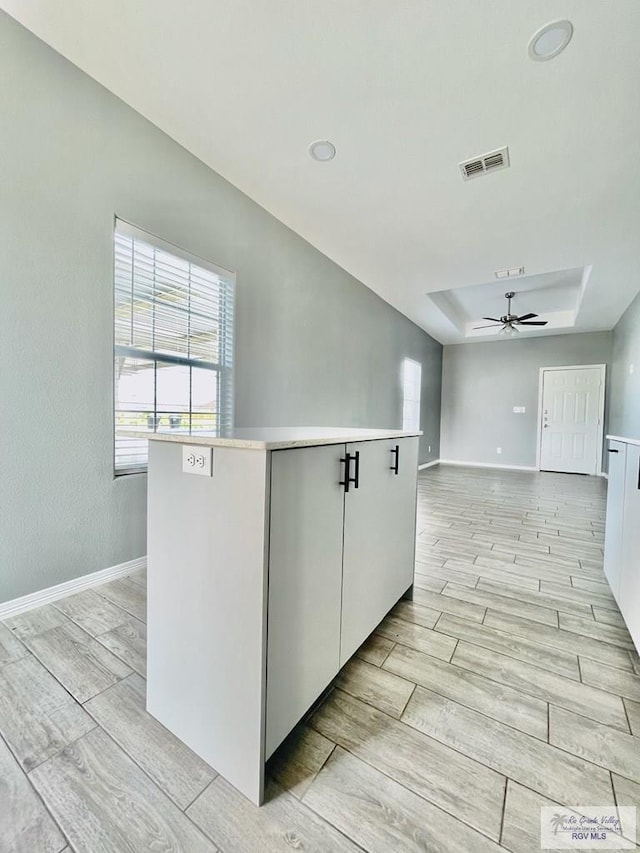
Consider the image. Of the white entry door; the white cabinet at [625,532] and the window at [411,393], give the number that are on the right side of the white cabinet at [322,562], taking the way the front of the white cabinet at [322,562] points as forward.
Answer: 0

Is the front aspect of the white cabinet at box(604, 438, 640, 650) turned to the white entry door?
no

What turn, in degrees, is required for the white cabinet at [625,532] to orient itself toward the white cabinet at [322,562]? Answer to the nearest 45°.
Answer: approximately 45° to its left

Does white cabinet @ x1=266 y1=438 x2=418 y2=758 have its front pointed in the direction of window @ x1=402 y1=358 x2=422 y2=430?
no

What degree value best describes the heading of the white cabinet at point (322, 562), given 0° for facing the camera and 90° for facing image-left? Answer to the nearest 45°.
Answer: approximately 315°

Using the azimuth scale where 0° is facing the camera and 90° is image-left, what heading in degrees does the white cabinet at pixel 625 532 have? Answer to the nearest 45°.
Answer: approximately 90°

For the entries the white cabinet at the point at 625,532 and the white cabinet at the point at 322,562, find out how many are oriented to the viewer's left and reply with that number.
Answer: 1

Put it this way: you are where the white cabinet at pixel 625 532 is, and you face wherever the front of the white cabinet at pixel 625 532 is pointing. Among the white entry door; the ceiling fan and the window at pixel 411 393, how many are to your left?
0

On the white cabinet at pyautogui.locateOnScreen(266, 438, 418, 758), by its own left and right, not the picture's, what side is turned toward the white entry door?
left

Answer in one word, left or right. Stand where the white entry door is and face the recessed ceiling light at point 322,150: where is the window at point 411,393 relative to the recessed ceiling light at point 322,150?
right

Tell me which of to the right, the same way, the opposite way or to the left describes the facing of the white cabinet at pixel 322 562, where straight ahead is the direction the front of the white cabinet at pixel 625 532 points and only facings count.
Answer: the opposite way

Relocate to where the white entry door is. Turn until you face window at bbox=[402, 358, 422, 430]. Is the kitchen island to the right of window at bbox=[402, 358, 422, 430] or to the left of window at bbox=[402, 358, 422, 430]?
left

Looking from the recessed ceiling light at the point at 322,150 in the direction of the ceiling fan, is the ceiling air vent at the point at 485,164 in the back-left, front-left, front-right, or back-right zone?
front-right

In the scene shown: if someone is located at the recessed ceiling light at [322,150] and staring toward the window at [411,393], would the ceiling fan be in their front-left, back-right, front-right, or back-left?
front-right
